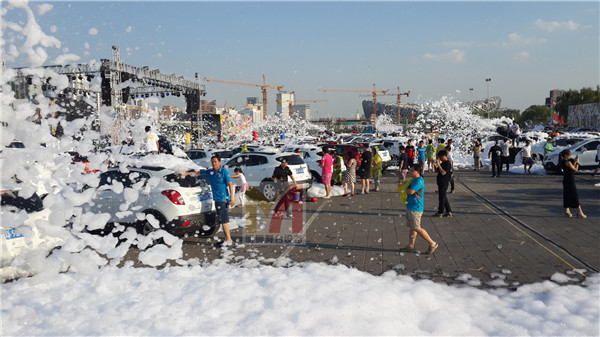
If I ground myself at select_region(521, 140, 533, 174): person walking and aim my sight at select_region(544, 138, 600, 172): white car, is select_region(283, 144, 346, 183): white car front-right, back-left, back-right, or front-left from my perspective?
back-right

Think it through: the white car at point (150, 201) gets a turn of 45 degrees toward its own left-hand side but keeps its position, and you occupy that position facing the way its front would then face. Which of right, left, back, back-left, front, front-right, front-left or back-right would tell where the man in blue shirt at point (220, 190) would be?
back

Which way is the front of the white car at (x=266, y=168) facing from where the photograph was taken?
facing away from the viewer and to the left of the viewer

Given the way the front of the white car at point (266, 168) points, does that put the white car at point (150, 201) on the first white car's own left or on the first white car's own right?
on the first white car's own left

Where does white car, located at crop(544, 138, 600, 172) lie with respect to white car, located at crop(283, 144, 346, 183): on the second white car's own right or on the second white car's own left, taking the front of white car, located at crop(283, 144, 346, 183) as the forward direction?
on the second white car's own right

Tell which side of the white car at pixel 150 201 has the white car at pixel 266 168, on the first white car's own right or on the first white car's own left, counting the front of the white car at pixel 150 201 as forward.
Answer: on the first white car's own right

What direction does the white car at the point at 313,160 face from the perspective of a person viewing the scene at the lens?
facing away from the viewer and to the left of the viewer

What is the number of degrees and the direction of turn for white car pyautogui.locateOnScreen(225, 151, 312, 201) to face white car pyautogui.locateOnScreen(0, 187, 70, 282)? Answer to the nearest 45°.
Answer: approximately 135° to its left

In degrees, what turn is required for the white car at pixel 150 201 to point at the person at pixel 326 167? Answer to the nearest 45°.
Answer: approximately 90° to its right

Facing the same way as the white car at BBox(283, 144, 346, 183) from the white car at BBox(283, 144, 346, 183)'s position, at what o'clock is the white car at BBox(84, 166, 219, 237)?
the white car at BBox(84, 166, 219, 237) is roughly at 8 o'clock from the white car at BBox(283, 144, 346, 183).

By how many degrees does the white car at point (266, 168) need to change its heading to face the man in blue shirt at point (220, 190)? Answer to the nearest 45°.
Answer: approximately 135° to its left

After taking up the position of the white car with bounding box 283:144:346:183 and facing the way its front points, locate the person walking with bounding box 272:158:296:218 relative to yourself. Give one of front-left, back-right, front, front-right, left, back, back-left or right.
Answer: back-left
